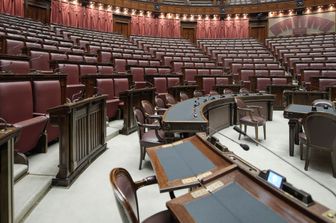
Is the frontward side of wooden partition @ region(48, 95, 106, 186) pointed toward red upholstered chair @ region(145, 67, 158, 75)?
no

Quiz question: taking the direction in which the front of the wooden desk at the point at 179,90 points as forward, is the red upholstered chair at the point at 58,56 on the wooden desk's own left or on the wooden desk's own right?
on the wooden desk's own right

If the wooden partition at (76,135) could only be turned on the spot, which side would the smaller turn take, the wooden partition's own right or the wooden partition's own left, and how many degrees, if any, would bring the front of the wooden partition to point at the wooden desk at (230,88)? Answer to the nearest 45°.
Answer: approximately 90° to the wooden partition's own left

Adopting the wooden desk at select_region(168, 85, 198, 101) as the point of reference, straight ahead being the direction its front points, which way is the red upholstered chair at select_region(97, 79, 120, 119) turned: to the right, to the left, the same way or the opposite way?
the same way

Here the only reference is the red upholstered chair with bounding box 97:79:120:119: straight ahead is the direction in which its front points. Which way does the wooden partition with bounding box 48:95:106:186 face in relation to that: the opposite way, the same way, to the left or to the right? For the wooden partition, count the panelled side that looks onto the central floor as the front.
the same way

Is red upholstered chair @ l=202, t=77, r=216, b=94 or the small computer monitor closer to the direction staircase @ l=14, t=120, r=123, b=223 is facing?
the small computer monitor

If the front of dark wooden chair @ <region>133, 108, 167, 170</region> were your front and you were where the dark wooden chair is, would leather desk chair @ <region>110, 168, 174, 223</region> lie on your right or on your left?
on your right

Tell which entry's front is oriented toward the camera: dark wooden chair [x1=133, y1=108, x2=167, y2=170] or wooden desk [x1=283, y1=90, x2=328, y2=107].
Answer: the wooden desk

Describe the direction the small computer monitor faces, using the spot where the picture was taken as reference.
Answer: facing the viewer and to the left of the viewer

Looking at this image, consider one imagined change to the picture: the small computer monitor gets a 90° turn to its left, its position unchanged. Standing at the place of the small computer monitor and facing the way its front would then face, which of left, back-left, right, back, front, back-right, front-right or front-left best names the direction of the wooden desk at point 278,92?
back-left

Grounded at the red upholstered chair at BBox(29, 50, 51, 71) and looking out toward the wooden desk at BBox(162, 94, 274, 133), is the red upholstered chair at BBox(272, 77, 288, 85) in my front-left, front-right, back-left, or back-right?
front-left

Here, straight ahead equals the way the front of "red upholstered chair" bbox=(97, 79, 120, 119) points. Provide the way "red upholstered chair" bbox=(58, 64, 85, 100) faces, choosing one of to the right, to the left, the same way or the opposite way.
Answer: the same way

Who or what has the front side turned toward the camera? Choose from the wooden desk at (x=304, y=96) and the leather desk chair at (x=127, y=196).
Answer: the wooden desk
